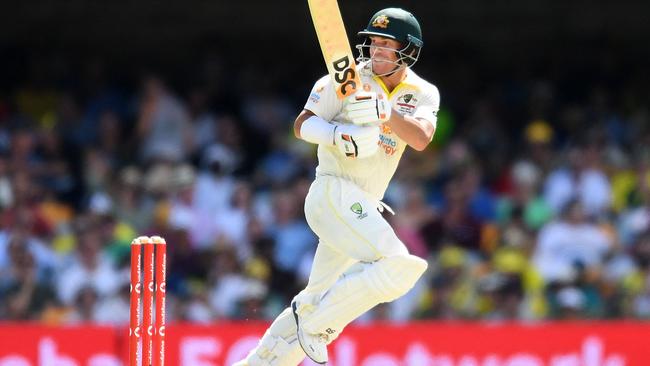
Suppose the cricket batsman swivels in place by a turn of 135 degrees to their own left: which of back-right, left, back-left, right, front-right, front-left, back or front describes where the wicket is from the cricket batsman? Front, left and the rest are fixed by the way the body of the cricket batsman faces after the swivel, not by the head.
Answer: left
